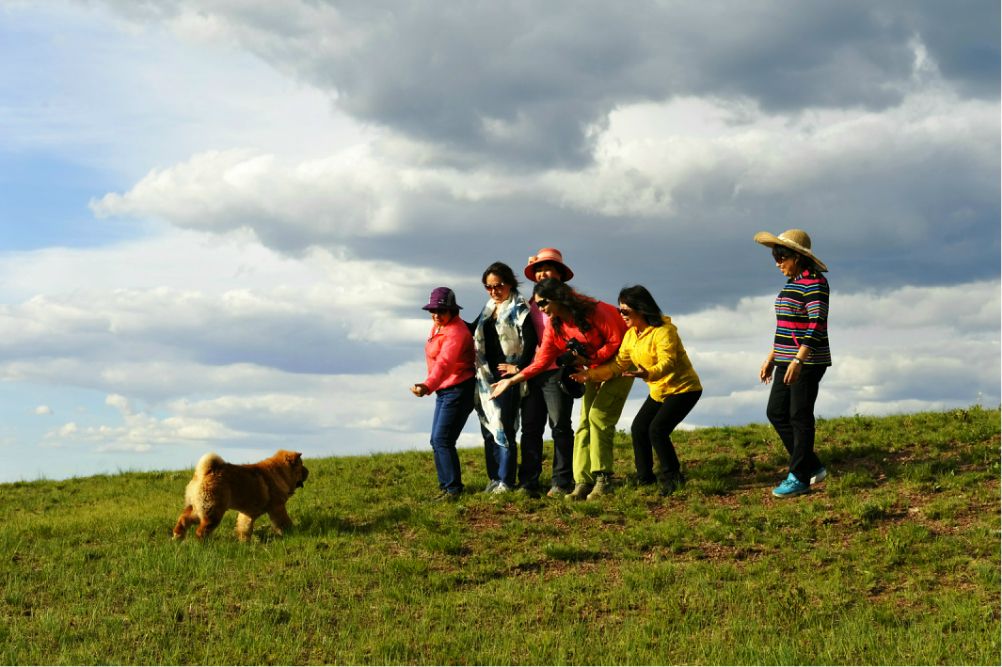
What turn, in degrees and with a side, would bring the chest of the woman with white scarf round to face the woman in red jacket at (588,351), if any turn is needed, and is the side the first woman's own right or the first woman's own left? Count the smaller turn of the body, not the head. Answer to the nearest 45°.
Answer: approximately 90° to the first woman's own left

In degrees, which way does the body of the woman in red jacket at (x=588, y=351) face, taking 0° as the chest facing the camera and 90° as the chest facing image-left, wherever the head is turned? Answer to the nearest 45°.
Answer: approximately 45°

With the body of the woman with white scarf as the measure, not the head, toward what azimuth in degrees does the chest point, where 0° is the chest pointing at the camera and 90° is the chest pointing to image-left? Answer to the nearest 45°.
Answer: approximately 45°

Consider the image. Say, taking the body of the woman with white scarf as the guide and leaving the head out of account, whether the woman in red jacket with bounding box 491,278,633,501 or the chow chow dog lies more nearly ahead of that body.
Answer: the chow chow dog

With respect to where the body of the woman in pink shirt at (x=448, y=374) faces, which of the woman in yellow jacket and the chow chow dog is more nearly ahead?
the chow chow dog

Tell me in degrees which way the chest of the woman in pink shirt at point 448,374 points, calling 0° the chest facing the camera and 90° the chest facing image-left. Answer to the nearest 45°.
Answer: approximately 45°
